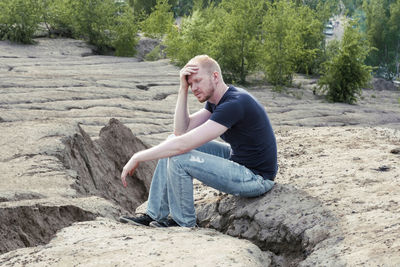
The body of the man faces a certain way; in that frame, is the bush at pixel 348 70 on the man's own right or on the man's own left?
on the man's own right

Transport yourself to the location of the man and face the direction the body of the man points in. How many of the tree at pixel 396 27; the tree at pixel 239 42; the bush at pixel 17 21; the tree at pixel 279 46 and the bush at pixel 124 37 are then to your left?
0

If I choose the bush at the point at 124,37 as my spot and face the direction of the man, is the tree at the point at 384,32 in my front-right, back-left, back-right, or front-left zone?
back-left

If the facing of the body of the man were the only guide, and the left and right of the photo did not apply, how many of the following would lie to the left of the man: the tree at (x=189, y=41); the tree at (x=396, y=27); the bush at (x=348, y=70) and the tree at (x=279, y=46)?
0

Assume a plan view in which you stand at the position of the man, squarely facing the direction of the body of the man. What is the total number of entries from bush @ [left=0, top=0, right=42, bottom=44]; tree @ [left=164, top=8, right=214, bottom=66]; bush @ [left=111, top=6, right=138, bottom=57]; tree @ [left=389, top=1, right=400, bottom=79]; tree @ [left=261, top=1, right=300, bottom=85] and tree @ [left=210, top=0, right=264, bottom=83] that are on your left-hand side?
0

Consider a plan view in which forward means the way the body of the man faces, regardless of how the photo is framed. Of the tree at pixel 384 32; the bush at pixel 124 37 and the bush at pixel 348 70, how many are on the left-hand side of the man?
0

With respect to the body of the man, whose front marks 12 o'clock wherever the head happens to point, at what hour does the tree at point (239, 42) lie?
The tree is roughly at 3 o'clock from the man.

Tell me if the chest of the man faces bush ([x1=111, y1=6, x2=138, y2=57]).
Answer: no

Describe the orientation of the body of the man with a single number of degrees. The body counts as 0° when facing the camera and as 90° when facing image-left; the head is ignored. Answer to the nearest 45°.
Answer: approximately 90°

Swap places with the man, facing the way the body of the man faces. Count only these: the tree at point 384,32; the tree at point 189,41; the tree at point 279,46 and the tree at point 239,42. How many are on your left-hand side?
0

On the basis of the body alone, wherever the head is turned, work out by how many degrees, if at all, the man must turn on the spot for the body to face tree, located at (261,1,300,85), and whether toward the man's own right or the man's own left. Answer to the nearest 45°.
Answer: approximately 90° to the man's own right

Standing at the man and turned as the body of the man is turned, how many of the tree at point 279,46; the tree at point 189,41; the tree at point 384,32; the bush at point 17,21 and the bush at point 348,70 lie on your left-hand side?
0

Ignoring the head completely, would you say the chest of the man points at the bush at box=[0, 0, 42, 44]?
no

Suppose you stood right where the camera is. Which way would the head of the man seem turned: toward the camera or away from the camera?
toward the camera

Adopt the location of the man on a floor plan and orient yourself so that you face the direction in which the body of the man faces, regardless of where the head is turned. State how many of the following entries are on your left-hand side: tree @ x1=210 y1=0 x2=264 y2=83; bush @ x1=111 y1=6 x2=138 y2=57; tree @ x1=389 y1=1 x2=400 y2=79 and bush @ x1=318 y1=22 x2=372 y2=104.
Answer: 0

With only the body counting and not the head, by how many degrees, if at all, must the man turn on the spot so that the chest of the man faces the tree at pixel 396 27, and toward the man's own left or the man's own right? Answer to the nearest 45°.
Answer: approximately 90° to the man's own right

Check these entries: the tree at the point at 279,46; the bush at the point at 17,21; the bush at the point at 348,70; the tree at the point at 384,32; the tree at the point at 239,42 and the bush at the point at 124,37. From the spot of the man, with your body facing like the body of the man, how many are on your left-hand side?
0

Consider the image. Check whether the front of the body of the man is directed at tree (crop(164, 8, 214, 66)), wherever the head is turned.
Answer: no
